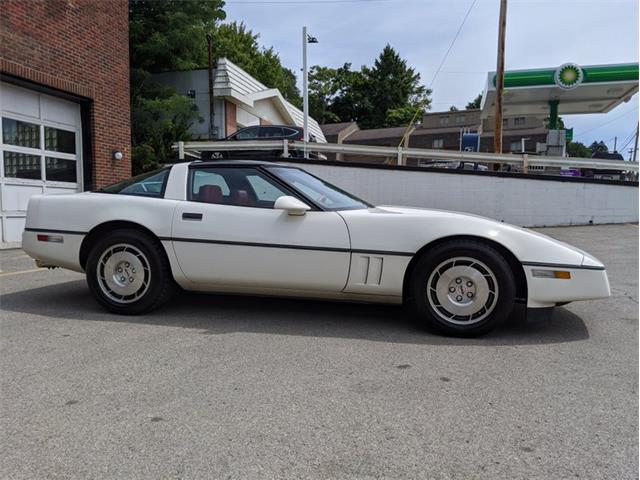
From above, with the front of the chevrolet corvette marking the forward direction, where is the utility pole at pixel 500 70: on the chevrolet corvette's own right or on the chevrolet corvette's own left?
on the chevrolet corvette's own left

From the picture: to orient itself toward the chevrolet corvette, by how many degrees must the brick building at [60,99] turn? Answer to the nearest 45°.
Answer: approximately 45° to its right

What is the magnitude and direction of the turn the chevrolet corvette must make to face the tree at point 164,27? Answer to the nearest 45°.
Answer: approximately 90° to its left

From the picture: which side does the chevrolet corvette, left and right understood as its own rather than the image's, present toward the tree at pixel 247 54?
left

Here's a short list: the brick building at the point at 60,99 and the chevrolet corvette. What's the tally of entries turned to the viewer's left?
0

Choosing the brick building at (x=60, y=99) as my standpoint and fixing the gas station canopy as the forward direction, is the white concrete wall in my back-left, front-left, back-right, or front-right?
front-right

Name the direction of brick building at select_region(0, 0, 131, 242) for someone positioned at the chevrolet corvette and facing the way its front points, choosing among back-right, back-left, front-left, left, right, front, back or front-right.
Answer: back-left

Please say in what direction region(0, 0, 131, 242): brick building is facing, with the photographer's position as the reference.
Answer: facing the viewer and to the right of the viewer

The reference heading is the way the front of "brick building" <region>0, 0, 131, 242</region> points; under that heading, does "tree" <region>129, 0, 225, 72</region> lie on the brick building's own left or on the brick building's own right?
on the brick building's own left

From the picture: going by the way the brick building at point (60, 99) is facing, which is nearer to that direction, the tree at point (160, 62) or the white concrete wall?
the white concrete wall

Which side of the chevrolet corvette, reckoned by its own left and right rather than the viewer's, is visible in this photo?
right

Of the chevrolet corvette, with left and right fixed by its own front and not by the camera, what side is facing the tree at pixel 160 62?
left

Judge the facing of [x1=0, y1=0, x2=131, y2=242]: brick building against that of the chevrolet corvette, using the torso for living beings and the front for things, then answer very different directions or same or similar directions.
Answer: same or similar directions

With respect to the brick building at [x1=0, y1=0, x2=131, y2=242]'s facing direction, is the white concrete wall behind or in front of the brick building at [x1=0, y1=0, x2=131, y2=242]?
in front
